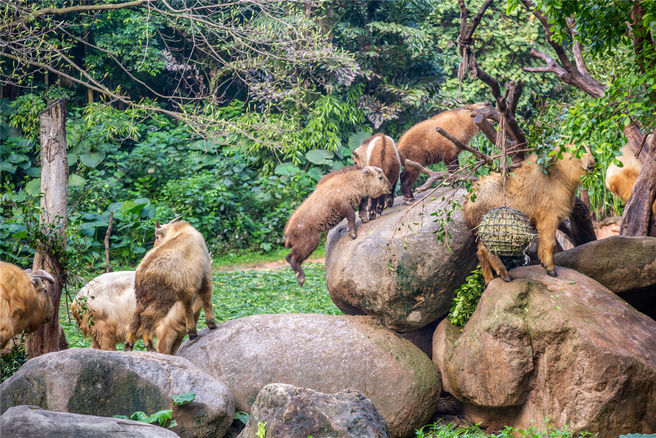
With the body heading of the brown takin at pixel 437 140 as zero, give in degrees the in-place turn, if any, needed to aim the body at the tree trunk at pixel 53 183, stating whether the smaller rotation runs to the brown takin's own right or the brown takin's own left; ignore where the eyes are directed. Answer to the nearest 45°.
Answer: approximately 135° to the brown takin's own right

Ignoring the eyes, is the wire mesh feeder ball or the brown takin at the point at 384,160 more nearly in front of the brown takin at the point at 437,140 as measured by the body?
the wire mesh feeder ball

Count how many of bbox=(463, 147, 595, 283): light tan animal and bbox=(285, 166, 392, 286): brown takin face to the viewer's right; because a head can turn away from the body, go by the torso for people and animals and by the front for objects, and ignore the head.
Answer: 2

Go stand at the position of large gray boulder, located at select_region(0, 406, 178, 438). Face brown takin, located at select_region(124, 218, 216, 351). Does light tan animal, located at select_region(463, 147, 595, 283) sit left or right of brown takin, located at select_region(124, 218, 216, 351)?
right

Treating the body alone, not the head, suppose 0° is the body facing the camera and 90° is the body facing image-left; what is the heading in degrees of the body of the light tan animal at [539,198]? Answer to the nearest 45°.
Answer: approximately 270°

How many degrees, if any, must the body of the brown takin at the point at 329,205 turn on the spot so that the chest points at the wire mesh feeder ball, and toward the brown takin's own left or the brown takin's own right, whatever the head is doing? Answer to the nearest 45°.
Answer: approximately 45° to the brown takin's own right

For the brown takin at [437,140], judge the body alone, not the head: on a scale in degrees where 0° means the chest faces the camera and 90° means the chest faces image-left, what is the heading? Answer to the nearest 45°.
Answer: approximately 270°

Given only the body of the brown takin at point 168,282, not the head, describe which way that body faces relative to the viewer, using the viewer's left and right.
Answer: facing away from the viewer and to the right of the viewer

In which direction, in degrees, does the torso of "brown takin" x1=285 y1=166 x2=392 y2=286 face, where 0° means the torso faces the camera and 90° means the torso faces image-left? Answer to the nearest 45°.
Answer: approximately 270°

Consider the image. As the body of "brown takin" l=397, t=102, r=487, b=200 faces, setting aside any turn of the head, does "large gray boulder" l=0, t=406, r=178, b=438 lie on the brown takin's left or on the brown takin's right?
on the brown takin's right
